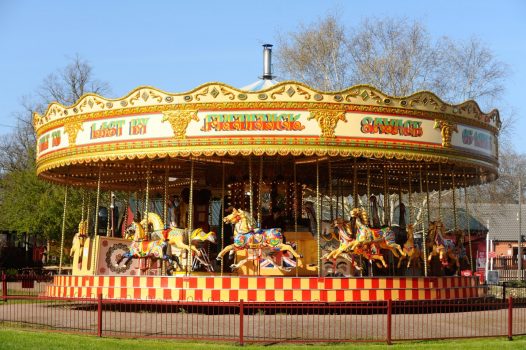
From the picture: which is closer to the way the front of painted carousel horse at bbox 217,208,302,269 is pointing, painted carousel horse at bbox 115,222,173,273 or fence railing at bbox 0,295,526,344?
the painted carousel horse

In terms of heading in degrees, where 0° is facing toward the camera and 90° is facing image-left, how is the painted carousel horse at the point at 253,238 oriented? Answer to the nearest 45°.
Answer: approximately 90°

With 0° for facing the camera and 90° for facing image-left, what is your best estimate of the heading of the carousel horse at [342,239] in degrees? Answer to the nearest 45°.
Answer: approximately 45°

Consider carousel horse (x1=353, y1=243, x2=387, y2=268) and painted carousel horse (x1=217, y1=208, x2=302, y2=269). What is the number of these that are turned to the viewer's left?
2

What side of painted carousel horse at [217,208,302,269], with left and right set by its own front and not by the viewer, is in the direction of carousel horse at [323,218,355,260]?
back

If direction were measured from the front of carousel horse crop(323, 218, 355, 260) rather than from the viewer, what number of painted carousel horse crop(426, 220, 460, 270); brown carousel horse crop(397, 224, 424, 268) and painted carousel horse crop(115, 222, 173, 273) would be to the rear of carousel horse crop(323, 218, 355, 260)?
2

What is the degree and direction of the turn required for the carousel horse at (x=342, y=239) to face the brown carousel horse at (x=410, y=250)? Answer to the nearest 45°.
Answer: approximately 180°

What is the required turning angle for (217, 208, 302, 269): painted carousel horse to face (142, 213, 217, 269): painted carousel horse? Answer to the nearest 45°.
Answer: approximately 45° to its right

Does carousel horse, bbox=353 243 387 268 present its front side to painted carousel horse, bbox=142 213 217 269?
yes

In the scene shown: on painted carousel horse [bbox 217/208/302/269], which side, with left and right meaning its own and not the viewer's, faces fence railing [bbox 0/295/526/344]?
left

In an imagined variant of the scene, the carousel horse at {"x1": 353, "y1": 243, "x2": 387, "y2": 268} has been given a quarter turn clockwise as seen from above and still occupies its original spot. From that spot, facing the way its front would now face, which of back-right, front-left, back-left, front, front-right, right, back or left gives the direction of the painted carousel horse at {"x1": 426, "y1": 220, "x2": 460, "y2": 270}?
front-right

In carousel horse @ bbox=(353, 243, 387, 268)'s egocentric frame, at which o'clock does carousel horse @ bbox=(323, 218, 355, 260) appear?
carousel horse @ bbox=(323, 218, 355, 260) is roughly at 11 o'clock from carousel horse @ bbox=(353, 243, 387, 268).

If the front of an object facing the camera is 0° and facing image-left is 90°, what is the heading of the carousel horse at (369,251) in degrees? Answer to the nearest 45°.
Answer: approximately 90°

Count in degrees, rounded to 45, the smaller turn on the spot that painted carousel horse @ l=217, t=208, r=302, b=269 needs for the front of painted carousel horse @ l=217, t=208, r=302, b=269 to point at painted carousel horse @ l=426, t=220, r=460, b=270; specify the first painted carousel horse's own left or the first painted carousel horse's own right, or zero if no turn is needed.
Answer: approximately 135° to the first painted carousel horse's own right
